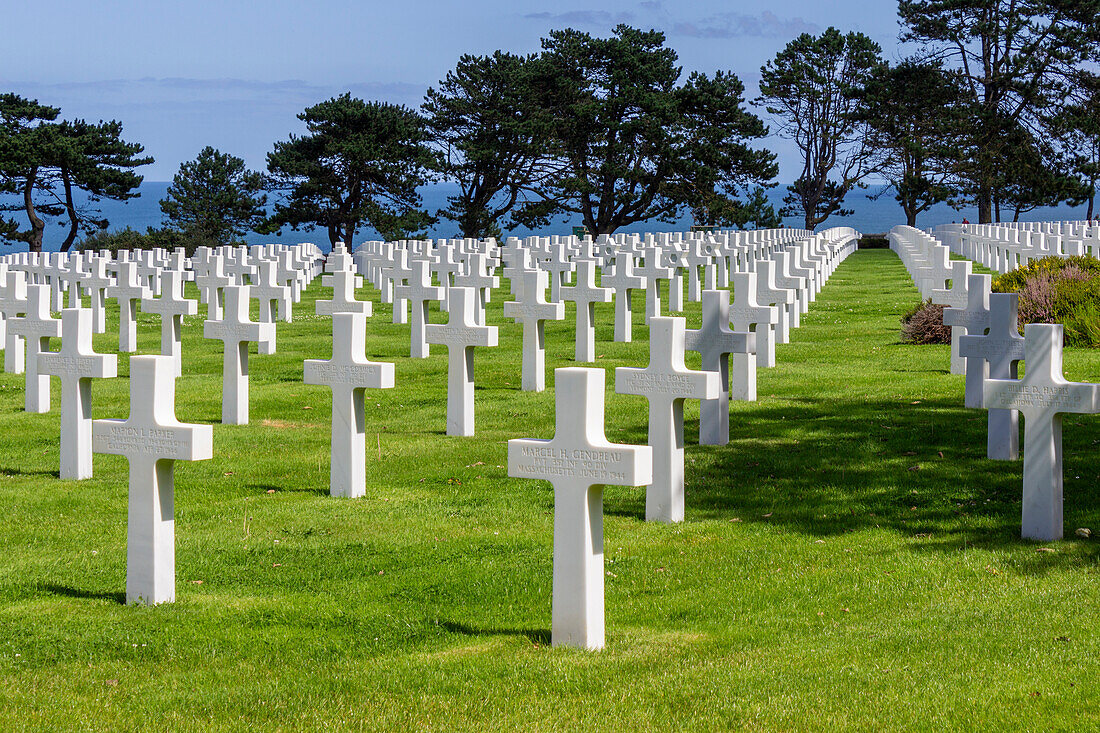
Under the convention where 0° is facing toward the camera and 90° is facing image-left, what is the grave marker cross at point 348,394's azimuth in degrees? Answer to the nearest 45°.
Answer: approximately 45°

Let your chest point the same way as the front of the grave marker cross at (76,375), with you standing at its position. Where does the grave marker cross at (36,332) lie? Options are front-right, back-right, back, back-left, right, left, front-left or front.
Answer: back-right

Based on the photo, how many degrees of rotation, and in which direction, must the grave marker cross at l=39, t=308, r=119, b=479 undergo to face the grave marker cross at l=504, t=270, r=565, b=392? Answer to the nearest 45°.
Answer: approximately 180°

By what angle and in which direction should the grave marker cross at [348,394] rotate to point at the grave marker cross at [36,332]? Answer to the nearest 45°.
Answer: approximately 90° to its right

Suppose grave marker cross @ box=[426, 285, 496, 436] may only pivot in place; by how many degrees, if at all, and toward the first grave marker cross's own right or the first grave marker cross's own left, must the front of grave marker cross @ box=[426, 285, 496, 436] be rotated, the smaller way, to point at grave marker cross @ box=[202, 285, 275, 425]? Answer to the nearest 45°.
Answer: approximately 45° to the first grave marker cross's own right

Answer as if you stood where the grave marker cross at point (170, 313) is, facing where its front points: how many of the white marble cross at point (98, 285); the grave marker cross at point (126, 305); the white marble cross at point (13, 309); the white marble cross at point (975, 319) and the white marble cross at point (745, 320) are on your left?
2

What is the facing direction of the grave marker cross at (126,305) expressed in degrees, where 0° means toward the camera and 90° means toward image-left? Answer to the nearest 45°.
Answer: approximately 45°

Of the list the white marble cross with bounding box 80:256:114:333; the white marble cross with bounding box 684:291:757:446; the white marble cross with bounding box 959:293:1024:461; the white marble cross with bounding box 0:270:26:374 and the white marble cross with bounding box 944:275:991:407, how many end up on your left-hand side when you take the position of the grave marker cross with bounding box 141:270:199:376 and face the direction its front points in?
3

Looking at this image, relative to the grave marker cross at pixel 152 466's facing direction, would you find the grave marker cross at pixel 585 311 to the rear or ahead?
to the rear

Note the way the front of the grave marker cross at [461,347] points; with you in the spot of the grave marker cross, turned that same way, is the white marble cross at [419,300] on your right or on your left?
on your right

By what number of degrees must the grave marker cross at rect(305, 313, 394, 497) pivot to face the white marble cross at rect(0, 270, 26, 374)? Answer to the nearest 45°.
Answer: approximately 90° to its right

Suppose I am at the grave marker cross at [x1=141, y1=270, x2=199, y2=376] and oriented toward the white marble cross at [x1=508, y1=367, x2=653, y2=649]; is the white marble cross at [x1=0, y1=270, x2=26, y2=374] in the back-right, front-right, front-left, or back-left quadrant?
back-right
